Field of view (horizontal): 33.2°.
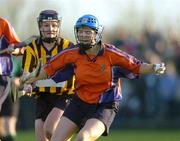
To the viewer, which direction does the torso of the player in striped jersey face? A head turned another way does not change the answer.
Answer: toward the camera
